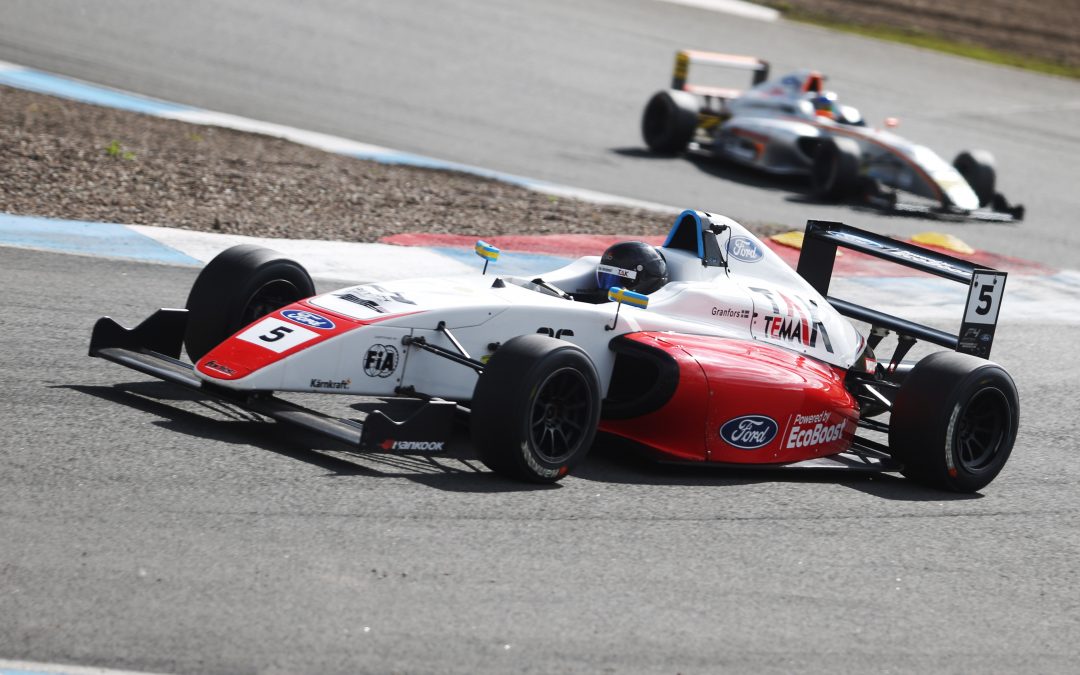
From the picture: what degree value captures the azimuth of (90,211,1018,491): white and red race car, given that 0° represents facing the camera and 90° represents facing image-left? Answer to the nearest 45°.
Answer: approximately 45°

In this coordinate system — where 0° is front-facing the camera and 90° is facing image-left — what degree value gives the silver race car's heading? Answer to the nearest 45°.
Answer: approximately 315°

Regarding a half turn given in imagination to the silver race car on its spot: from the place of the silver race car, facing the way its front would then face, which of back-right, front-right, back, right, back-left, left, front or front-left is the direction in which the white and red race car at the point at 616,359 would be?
back-left
